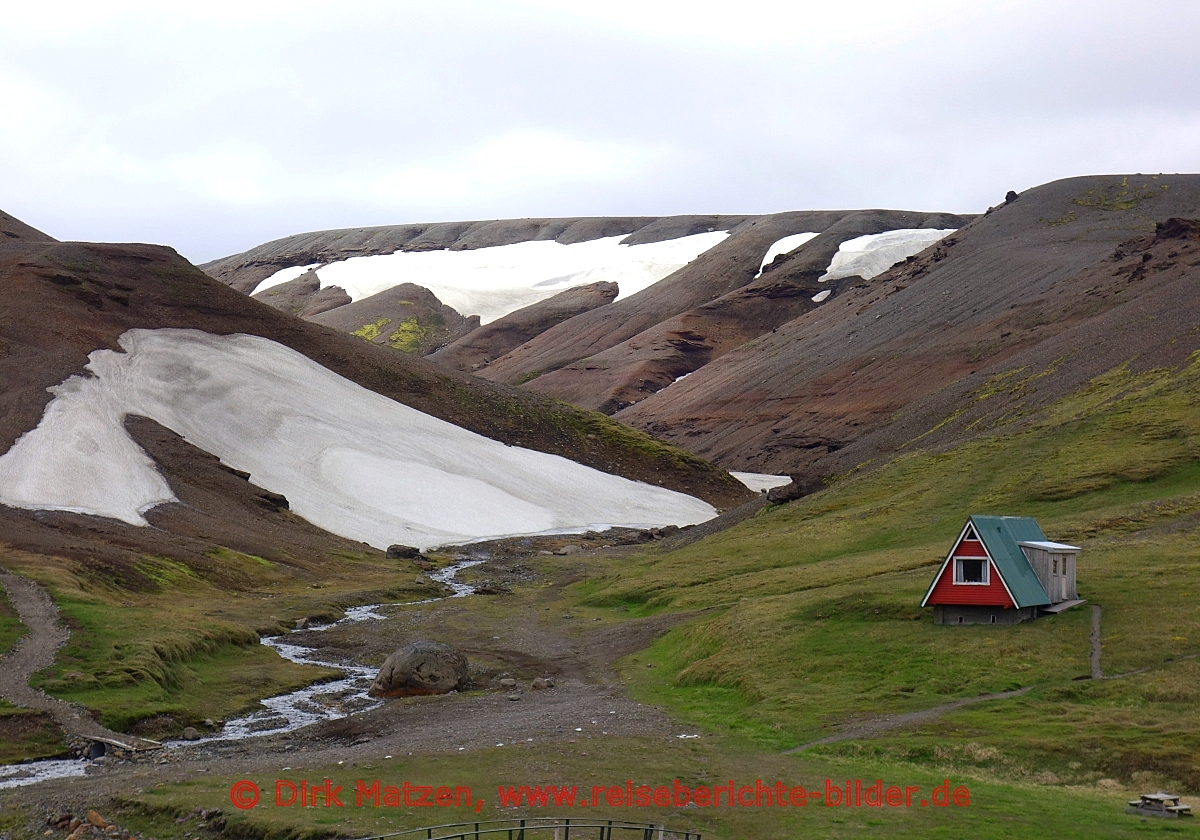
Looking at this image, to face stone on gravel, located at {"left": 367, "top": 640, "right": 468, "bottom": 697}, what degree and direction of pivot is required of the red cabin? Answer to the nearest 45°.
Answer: approximately 45° to its right

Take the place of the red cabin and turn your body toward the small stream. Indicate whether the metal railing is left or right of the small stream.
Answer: left

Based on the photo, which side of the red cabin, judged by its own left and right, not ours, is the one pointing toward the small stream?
front

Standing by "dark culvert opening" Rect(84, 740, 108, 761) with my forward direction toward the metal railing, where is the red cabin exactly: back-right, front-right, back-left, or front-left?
front-left

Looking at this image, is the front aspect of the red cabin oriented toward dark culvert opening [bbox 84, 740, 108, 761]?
yes

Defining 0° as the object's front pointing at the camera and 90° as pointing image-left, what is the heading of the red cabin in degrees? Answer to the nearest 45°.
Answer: approximately 45°

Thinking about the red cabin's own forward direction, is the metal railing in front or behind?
in front
